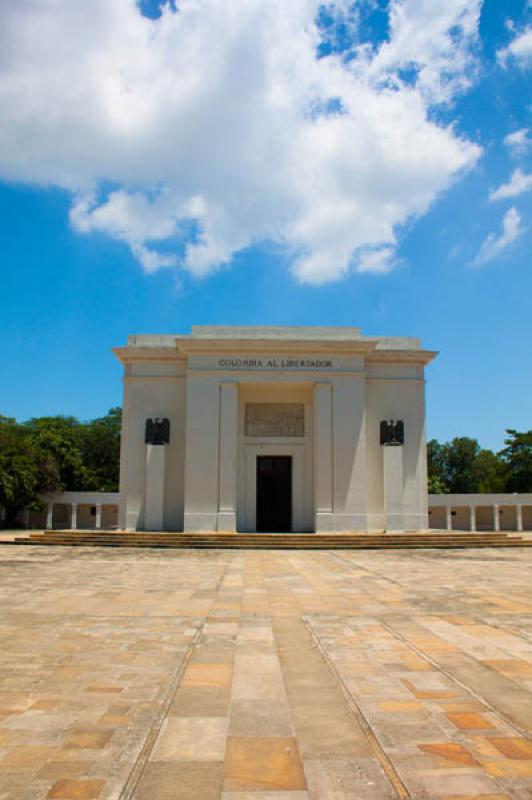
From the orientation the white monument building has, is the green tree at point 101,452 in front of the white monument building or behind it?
behind

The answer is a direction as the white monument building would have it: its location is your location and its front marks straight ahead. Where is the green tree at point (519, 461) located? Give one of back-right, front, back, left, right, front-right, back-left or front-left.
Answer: back-left

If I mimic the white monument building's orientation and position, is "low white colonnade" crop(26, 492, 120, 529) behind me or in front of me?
behind

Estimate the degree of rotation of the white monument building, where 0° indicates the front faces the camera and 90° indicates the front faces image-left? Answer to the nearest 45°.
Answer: approximately 0°

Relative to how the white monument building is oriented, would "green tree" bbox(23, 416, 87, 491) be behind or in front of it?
behind

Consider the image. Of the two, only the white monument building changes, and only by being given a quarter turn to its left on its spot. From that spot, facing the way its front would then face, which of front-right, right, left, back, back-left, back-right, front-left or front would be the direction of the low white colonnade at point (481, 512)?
front-left
